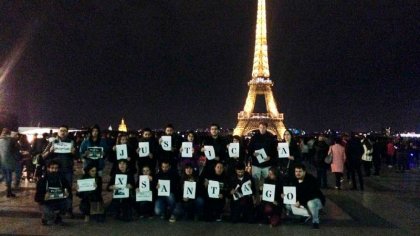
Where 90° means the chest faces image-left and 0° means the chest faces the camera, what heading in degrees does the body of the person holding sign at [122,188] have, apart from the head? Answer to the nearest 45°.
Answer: approximately 0°

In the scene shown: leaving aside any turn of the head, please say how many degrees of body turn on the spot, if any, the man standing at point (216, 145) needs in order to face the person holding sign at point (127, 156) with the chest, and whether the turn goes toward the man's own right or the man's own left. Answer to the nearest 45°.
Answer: approximately 90° to the man's own right

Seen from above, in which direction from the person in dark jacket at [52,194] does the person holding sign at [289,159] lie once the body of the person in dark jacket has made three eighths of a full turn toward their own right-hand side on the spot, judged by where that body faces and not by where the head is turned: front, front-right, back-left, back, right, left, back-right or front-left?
back-right

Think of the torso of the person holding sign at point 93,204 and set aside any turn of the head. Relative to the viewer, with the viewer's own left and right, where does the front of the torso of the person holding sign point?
facing the viewer and to the left of the viewer

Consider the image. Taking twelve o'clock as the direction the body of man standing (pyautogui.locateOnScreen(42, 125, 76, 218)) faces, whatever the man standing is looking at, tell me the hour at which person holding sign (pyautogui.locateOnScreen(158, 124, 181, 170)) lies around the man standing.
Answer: The person holding sign is roughly at 9 o'clock from the man standing.

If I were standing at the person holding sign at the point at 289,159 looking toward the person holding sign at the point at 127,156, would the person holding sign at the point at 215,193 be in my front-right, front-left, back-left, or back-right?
front-left

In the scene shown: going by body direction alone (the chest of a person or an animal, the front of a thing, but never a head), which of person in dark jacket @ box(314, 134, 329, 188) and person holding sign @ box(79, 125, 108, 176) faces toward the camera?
the person holding sign

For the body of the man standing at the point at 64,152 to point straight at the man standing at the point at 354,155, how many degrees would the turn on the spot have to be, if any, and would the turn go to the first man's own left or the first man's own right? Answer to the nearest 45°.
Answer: approximately 90° to the first man's own left

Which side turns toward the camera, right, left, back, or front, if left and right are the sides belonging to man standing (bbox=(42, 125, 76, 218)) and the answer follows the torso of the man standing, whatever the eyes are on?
front

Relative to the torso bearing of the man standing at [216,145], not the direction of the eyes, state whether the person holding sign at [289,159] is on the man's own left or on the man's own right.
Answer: on the man's own left

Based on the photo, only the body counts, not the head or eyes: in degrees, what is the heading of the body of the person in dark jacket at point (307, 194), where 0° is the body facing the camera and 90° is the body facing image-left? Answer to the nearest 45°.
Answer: approximately 45°

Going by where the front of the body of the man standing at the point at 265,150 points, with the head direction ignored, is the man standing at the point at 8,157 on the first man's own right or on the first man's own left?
on the first man's own right

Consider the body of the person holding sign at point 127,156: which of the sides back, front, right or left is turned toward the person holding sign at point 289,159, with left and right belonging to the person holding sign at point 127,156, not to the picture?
left

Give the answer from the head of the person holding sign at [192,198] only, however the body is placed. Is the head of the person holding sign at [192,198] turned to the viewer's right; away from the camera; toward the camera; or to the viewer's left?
toward the camera

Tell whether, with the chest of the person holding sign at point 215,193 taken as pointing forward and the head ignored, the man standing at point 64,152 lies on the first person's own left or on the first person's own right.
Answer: on the first person's own right

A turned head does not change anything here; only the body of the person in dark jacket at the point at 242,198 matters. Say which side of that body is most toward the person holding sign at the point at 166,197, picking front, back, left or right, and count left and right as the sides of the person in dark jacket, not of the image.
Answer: right

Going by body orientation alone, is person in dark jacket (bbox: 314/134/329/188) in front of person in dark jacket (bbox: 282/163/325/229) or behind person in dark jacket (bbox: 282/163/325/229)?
behind
